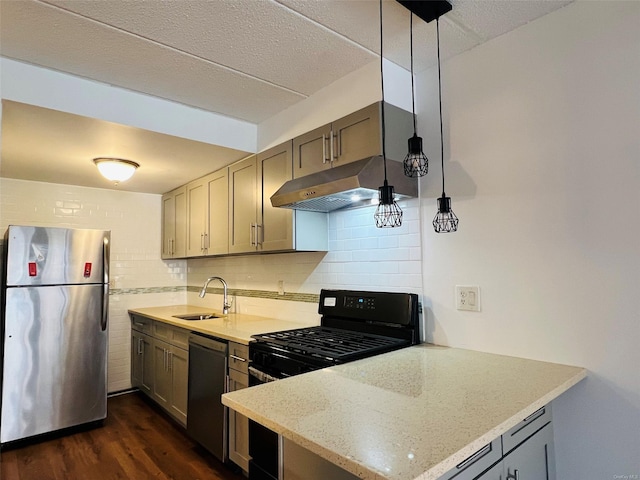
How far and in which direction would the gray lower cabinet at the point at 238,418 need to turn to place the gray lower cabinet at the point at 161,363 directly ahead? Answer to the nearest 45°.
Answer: approximately 90° to its right

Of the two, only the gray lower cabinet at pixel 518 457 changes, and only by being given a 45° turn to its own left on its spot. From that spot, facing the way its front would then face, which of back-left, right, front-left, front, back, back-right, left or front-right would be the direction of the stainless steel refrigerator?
back

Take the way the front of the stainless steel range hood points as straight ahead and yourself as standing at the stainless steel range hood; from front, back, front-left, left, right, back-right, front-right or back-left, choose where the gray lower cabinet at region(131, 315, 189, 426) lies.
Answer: right

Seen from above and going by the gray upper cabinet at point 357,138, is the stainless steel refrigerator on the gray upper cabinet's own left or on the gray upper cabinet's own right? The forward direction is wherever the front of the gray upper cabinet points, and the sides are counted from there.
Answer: on the gray upper cabinet's own right

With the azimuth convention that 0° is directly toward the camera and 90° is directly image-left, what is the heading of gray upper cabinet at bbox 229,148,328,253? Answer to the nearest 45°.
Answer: approximately 45°

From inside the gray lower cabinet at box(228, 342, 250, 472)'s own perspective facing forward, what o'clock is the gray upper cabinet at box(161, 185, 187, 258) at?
The gray upper cabinet is roughly at 4 o'clock from the gray lower cabinet.

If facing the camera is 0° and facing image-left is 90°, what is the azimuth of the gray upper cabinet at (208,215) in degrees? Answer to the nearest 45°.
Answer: approximately 45°
